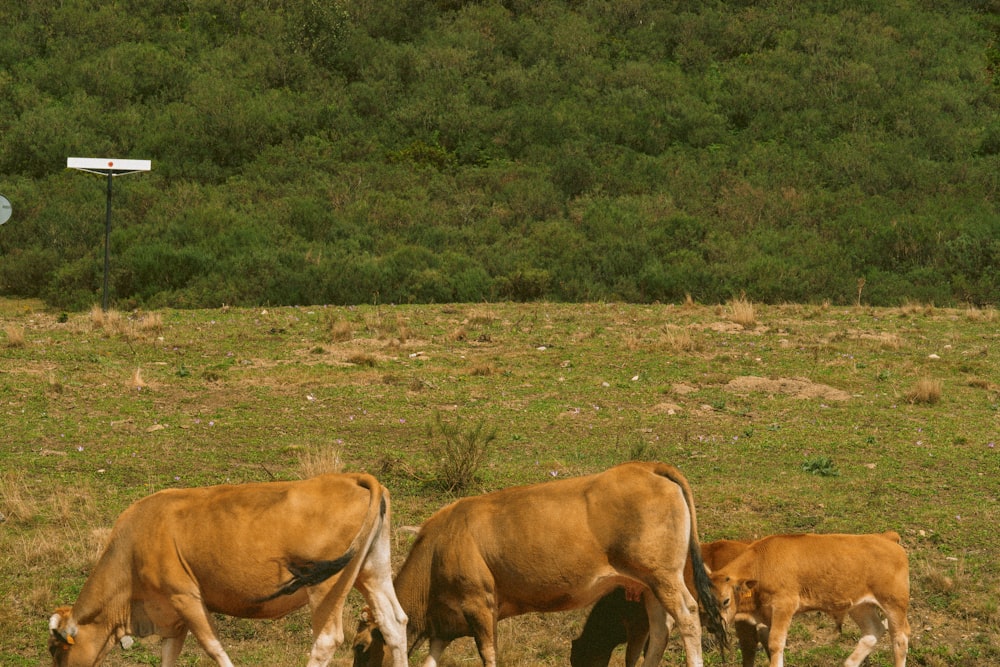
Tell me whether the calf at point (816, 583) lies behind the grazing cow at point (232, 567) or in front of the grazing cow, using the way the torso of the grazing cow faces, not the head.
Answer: behind

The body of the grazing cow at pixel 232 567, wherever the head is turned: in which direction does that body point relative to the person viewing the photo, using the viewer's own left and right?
facing to the left of the viewer

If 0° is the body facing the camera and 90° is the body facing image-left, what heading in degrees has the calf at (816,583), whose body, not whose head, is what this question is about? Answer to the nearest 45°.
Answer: approximately 90°

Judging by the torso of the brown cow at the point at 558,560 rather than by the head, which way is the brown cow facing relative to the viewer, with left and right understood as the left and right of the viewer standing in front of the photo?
facing to the left of the viewer

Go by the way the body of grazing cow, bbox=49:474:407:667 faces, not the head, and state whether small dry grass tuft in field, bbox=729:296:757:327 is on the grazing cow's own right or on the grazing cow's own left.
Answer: on the grazing cow's own right

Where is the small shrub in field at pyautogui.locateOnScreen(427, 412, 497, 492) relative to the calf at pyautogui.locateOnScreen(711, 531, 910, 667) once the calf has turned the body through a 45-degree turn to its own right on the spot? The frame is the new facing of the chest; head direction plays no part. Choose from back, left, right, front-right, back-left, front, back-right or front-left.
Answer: front

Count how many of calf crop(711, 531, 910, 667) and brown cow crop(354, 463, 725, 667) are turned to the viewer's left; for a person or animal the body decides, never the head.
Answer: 2

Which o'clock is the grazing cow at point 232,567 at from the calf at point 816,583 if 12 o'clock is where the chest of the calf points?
The grazing cow is roughly at 11 o'clock from the calf.

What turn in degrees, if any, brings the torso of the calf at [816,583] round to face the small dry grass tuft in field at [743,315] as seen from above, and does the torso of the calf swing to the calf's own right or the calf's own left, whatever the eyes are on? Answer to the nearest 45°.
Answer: approximately 90° to the calf's own right

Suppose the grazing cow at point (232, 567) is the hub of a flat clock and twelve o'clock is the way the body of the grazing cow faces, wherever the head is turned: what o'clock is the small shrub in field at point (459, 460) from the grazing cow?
The small shrub in field is roughly at 4 o'clock from the grazing cow.

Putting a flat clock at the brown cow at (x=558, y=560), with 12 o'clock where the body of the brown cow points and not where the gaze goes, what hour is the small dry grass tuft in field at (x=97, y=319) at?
The small dry grass tuft in field is roughly at 2 o'clock from the brown cow.

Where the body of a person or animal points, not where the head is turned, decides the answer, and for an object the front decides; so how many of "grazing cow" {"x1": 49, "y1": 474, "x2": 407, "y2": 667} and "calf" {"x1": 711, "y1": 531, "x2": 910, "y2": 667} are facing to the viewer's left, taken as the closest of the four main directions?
2

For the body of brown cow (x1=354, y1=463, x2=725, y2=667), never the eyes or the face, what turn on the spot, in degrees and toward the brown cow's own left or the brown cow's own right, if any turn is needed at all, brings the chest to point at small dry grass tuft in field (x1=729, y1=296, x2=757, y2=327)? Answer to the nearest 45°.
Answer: approximately 90° to the brown cow's own right
